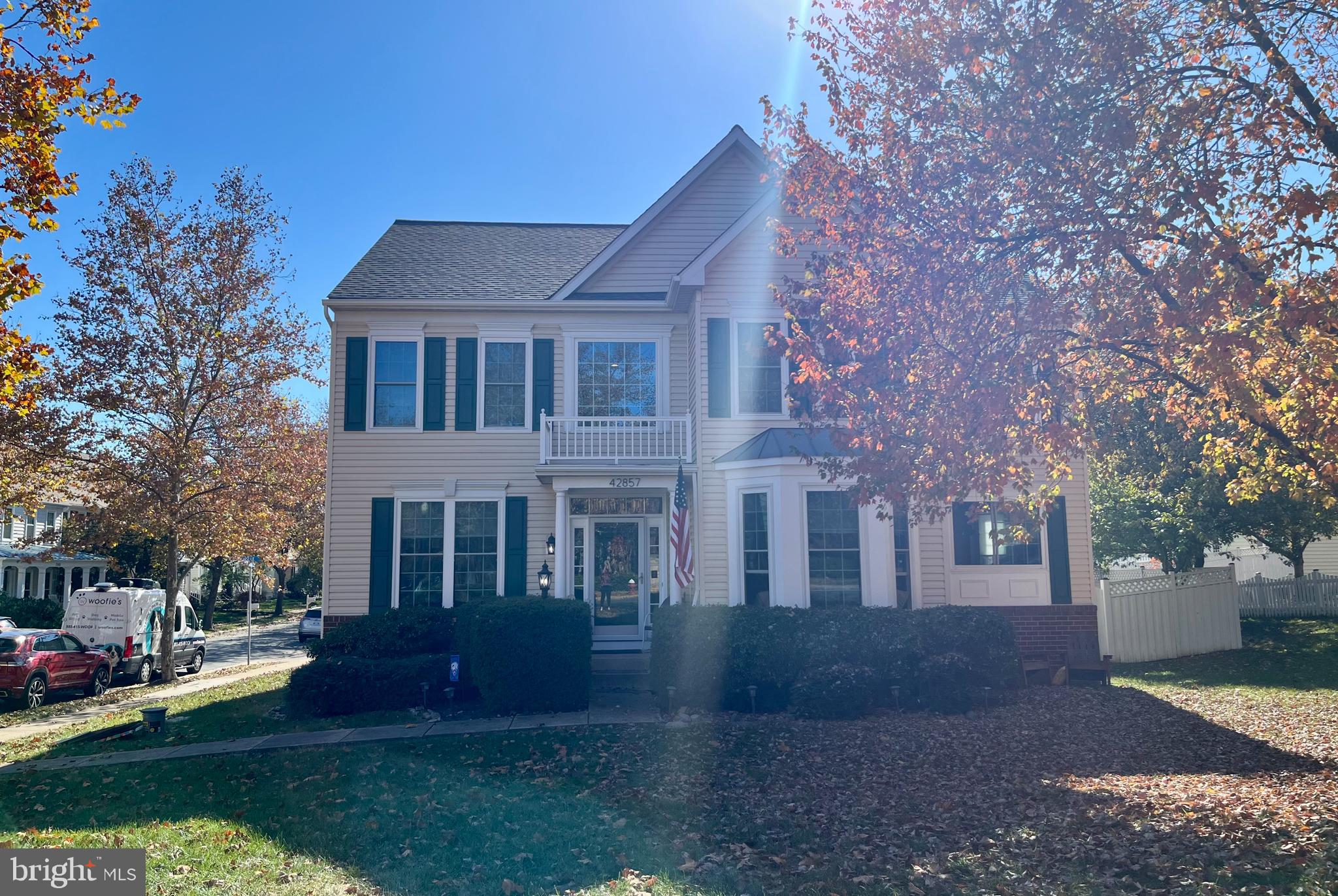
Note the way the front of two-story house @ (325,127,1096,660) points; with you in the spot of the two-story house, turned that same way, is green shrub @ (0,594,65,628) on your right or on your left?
on your right

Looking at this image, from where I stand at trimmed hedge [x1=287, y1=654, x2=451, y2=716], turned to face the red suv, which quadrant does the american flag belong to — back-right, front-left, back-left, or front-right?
back-right

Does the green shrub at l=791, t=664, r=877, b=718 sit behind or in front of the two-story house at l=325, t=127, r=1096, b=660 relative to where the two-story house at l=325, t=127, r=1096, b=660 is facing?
in front

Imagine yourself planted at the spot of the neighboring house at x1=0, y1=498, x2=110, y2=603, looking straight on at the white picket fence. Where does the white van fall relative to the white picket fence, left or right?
right

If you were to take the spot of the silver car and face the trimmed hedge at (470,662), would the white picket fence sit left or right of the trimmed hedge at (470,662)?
left

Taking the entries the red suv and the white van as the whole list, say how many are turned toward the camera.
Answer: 0

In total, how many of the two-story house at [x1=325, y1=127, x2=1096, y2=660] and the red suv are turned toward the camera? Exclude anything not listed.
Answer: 1

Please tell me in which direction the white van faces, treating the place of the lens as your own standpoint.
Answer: facing away from the viewer and to the right of the viewer

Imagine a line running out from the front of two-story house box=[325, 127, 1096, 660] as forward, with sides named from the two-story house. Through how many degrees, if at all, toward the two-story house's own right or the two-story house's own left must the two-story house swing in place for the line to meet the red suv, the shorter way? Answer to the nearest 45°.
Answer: approximately 90° to the two-story house's own right

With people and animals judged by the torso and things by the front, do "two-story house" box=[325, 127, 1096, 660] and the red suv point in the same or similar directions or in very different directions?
very different directions

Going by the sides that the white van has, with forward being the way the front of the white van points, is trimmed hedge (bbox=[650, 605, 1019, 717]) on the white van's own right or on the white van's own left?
on the white van's own right

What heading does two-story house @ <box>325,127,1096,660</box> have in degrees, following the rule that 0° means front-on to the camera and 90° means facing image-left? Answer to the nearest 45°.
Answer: approximately 0°

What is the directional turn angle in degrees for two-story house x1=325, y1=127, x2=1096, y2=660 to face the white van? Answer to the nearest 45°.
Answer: approximately 90° to its right

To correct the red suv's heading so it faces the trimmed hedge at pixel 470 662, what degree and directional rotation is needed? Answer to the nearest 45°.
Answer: approximately 90° to its right

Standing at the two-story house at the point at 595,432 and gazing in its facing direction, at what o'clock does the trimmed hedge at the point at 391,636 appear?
The trimmed hedge is roughly at 2 o'clock from the two-story house.

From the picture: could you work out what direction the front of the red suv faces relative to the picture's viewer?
facing away from the viewer and to the right of the viewer
